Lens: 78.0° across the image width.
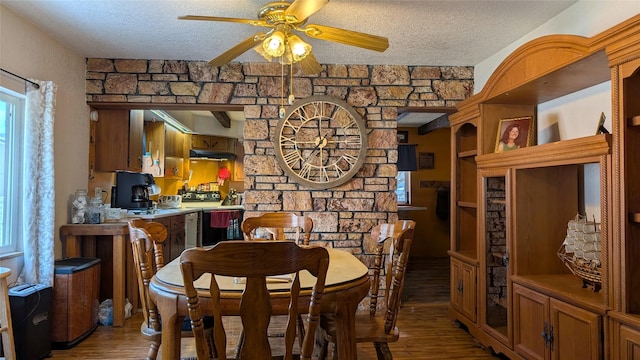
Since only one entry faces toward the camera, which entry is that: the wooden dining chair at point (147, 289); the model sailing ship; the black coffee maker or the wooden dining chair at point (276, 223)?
the wooden dining chair at point (276, 223)

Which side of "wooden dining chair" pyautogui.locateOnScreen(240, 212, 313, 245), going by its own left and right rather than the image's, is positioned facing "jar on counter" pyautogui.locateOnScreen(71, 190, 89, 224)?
right

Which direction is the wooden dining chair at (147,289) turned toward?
to the viewer's right

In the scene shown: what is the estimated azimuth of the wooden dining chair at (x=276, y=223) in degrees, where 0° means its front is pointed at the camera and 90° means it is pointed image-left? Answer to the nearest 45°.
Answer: approximately 0°

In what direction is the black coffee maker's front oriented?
to the viewer's right

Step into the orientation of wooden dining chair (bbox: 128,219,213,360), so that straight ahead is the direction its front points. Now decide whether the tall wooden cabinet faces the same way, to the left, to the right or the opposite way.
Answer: the opposite way

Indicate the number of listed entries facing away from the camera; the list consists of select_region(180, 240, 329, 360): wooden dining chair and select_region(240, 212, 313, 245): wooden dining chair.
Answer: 1

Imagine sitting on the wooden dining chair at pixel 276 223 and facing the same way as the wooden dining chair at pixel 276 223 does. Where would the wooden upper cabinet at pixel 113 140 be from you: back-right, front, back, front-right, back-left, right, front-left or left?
back-right

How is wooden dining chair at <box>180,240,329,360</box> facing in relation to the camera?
away from the camera

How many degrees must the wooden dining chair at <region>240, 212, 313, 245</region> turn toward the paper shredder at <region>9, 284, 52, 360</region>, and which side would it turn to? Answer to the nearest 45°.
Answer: approximately 90° to its right

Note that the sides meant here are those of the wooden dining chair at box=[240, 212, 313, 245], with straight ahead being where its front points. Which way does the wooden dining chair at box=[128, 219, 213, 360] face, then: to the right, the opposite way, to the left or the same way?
to the left

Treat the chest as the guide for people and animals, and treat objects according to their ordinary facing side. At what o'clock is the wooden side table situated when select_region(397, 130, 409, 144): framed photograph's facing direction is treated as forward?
The wooden side table is roughly at 1 o'clock from the framed photograph.
